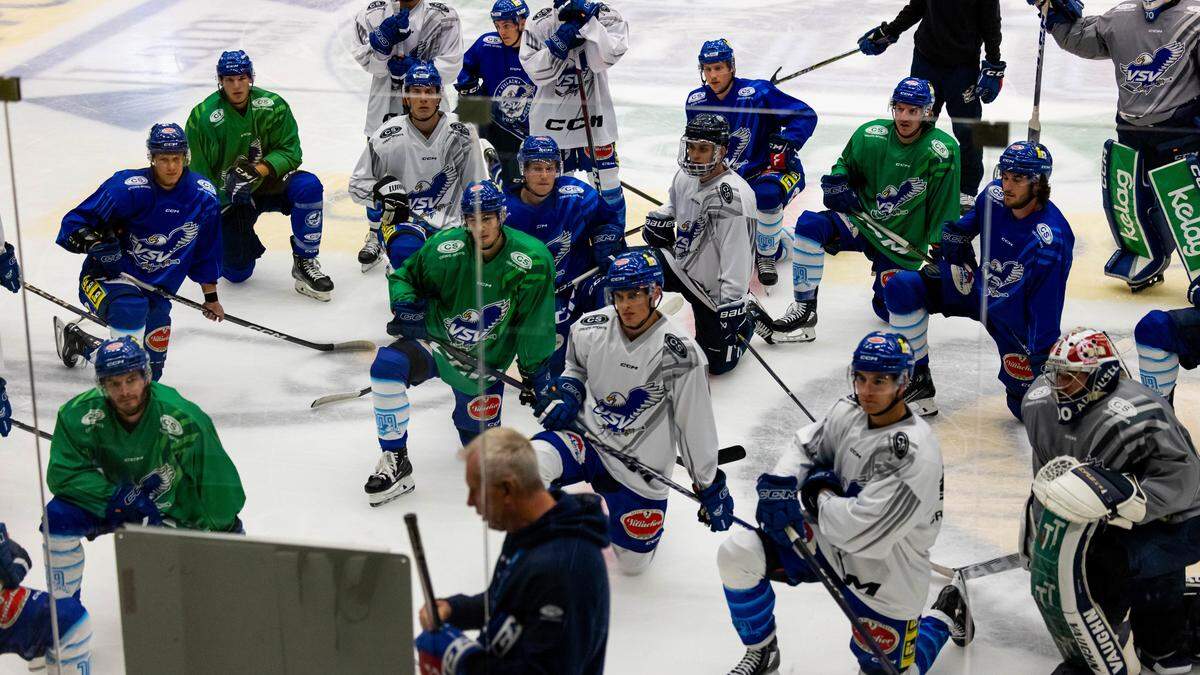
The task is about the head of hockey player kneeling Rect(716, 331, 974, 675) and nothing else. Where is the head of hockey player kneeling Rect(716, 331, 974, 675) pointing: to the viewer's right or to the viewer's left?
to the viewer's left

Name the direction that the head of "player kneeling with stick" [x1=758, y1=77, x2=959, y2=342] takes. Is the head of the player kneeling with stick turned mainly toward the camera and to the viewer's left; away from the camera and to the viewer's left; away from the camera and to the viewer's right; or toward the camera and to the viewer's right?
toward the camera and to the viewer's left

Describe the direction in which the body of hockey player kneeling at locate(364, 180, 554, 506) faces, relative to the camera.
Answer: toward the camera

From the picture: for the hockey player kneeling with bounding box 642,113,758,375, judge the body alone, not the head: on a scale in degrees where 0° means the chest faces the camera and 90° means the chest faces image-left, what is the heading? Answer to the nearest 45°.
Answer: approximately 45°

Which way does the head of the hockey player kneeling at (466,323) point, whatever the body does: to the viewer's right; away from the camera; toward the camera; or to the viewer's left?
toward the camera

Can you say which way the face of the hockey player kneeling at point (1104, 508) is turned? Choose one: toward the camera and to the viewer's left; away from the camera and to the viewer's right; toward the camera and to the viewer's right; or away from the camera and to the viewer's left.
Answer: toward the camera and to the viewer's left

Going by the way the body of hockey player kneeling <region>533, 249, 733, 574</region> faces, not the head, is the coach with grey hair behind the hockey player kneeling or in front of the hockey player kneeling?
in front

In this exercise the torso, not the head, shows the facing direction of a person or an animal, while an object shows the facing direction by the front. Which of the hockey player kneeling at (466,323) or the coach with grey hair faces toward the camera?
the hockey player kneeling

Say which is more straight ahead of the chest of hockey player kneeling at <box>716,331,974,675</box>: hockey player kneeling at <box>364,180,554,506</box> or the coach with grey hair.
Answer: the coach with grey hair

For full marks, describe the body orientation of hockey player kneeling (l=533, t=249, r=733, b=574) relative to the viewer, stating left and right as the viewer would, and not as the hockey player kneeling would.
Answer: facing the viewer and to the left of the viewer

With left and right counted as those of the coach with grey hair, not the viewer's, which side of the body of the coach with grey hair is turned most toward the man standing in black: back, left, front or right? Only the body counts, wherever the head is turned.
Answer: right

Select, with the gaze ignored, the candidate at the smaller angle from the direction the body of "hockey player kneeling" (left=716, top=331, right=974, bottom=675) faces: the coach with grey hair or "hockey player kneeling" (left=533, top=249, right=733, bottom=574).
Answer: the coach with grey hair

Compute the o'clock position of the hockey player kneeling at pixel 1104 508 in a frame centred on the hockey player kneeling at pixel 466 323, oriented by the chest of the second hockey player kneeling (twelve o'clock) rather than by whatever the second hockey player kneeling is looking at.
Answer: The hockey player kneeling at pixel 1104 508 is roughly at 10 o'clock from the hockey player kneeling at pixel 466 323.
